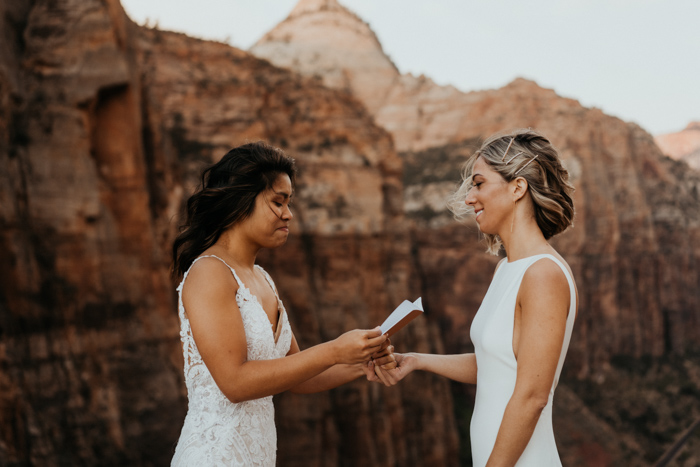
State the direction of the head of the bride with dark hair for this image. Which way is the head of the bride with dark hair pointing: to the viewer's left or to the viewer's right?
to the viewer's right

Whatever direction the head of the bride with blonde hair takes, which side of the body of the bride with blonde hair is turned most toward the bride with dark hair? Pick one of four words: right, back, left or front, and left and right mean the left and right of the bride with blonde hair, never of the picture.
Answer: front

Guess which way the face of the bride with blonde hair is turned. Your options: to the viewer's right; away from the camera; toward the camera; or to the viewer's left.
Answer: to the viewer's left

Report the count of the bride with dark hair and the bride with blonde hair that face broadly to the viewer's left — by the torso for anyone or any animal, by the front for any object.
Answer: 1

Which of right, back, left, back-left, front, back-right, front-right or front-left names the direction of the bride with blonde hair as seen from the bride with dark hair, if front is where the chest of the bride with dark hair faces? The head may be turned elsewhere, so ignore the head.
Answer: front

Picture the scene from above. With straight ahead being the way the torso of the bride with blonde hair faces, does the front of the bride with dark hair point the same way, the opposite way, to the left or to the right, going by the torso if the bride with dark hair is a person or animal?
the opposite way

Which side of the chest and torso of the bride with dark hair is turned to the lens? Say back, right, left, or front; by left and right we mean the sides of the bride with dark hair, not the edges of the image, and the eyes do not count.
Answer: right

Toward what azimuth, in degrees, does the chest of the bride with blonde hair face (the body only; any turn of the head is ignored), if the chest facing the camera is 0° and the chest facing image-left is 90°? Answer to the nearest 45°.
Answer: approximately 90°
